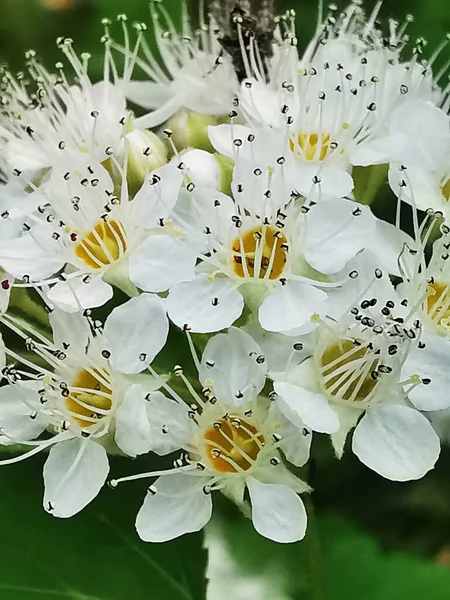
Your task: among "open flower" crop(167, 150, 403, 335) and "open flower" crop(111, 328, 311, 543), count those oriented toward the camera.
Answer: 2

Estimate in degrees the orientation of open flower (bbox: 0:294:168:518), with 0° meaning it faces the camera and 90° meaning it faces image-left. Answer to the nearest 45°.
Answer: approximately 45°

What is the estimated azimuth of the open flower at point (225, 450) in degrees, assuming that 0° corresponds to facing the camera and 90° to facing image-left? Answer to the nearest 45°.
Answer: approximately 0°
